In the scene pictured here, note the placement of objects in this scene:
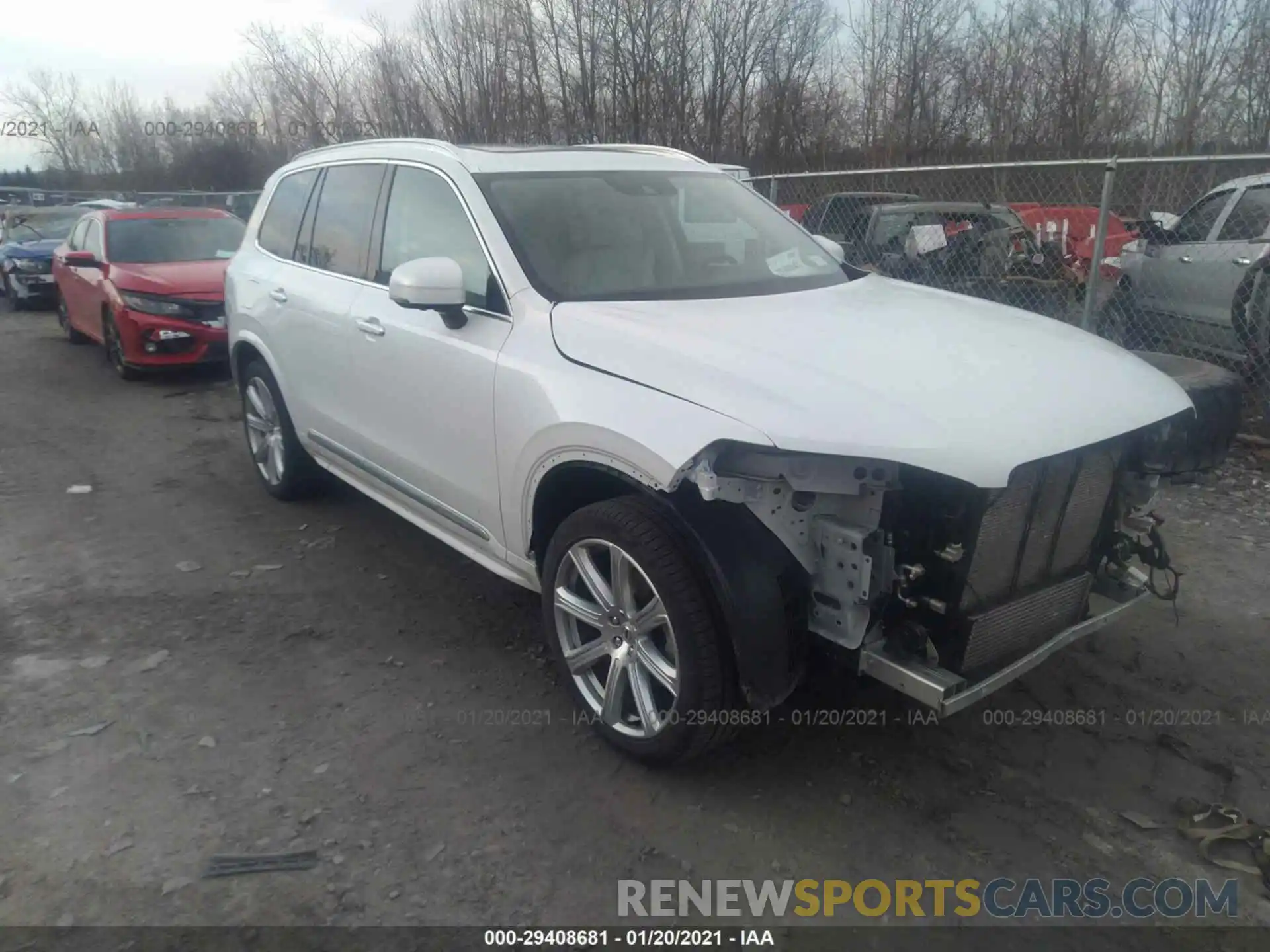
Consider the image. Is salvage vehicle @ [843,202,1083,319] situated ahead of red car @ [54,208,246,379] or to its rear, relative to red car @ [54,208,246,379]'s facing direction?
ahead

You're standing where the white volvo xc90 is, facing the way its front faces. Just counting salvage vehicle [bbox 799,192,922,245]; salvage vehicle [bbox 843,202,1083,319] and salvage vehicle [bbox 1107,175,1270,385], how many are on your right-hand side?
0

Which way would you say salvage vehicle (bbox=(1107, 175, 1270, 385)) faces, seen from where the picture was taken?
facing away from the viewer and to the left of the viewer

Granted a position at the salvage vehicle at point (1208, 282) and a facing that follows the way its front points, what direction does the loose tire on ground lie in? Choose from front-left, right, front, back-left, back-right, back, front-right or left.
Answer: back-left

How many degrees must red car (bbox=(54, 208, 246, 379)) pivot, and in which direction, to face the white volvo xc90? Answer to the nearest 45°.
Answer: approximately 45° to its right

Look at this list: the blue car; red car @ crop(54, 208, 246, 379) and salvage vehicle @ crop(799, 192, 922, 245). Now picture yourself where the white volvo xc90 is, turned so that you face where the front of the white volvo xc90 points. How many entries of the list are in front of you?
0

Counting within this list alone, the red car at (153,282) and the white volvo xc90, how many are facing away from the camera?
0

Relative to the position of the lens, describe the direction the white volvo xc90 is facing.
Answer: facing the viewer and to the right of the viewer

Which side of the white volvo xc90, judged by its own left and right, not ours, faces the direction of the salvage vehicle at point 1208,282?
left

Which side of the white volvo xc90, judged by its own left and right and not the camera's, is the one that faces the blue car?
back

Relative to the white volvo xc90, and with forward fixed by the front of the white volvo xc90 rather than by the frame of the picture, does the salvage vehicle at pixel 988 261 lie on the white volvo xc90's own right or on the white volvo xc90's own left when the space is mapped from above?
on the white volvo xc90's own left

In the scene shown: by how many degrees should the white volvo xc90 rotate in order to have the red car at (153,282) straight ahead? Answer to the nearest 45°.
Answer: approximately 180°

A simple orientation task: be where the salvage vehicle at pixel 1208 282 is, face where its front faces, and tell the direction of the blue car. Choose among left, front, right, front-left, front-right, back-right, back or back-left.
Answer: front-left
